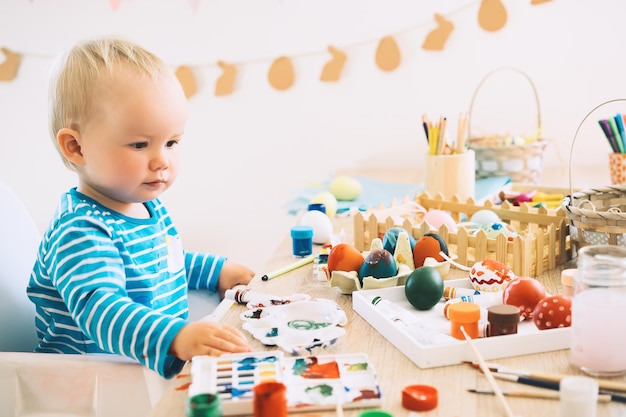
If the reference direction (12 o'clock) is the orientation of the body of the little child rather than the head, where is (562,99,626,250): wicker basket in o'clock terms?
The wicker basket is roughly at 11 o'clock from the little child.

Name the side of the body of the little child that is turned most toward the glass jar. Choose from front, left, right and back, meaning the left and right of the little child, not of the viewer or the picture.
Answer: front

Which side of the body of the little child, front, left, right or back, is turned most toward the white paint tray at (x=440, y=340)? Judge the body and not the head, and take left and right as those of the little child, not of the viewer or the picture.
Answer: front

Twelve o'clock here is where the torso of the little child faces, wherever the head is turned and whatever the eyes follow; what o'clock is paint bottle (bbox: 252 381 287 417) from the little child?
The paint bottle is roughly at 1 o'clock from the little child.

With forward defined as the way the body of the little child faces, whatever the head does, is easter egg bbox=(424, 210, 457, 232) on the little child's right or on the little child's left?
on the little child's left

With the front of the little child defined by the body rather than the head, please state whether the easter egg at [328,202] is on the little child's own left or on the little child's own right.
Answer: on the little child's own left

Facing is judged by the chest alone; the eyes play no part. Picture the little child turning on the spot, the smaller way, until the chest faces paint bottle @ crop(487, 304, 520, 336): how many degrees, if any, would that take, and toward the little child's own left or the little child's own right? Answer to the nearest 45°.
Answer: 0° — they already face it

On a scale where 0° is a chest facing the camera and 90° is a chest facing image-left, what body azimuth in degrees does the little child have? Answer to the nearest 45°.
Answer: approximately 315°

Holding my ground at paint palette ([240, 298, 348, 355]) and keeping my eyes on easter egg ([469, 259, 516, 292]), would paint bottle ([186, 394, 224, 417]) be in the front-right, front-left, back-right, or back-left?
back-right

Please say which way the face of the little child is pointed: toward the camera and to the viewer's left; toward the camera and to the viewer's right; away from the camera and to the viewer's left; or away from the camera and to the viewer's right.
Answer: toward the camera and to the viewer's right

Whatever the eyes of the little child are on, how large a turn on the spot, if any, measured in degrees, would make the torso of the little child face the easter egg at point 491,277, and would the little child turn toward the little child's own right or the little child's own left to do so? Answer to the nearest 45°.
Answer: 0° — they already face it
